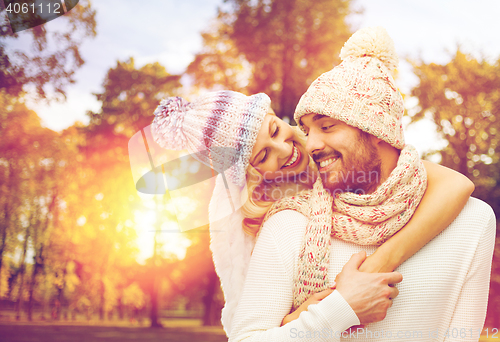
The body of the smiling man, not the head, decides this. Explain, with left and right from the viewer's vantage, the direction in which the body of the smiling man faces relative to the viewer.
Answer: facing the viewer

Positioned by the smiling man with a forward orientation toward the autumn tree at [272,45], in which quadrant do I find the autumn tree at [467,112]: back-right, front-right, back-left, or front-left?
front-right

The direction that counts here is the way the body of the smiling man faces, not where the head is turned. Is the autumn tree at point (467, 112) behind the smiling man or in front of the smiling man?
behind

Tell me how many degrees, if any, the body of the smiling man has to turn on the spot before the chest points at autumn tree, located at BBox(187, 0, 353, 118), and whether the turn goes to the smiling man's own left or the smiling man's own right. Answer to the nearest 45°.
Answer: approximately 180°

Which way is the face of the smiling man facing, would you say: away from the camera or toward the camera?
toward the camera
